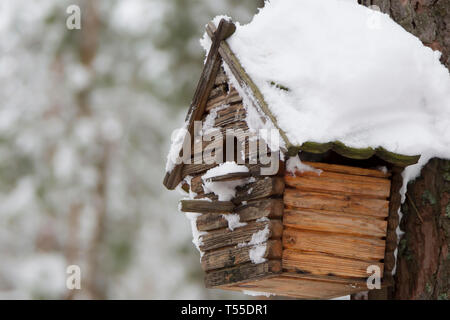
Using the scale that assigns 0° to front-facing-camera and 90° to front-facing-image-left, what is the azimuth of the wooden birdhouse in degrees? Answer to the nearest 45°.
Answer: approximately 45°
